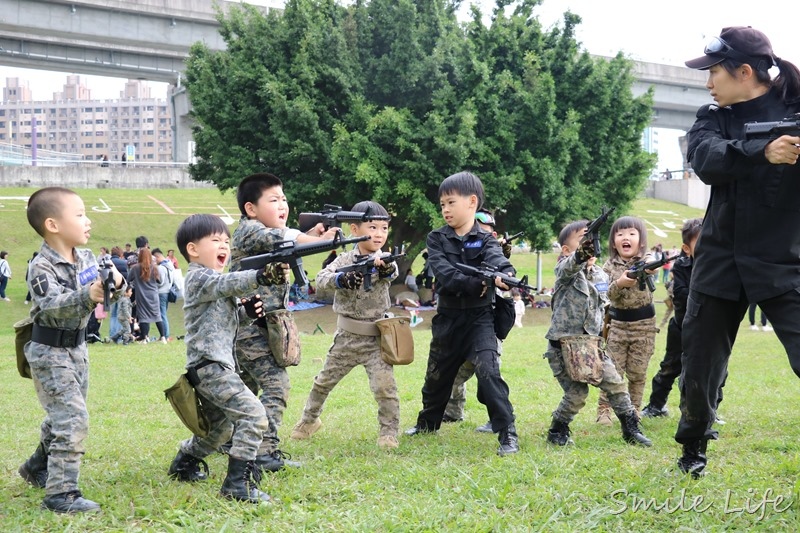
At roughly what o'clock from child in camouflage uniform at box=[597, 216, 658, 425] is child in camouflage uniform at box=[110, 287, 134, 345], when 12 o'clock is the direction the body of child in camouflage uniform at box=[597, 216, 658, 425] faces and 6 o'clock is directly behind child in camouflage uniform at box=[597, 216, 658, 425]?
child in camouflage uniform at box=[110, 287, 134, 345] is roughly at 4 o'clock from child in camouflage uniform at box=[597, 216, 658, 425].

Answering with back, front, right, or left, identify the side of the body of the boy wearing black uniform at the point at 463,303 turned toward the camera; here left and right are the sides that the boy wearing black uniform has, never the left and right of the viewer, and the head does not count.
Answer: front

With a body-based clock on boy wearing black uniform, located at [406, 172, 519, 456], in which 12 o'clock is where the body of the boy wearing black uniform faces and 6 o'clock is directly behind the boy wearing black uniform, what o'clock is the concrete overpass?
The concrete overpass is roughly at 5 o'clock from the boy wearing black uniform.

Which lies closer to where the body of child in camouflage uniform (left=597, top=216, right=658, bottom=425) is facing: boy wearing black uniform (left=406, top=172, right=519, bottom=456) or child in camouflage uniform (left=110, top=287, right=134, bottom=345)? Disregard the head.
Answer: the boy wearing black uniform

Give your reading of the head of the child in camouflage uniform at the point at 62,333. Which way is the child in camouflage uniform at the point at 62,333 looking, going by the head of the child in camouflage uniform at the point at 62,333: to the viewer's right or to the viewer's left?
to the viewer's right

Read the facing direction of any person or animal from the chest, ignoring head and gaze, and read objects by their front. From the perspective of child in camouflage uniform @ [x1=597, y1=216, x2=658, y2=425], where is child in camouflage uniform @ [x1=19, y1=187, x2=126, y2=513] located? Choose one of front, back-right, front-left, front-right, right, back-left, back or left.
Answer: front-right

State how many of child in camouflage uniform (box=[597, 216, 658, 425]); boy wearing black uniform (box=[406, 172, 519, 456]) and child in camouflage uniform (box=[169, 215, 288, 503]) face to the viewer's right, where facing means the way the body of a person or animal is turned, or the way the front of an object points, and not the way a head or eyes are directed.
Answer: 1

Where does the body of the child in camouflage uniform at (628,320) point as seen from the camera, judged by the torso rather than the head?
toward the camera

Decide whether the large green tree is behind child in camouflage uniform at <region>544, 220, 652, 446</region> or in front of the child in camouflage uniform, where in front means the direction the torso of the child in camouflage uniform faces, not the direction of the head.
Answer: behind

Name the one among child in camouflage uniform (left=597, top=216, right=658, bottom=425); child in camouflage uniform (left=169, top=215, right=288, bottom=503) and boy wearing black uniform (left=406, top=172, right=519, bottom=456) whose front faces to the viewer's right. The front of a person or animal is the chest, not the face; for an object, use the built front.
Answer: child in camouflage uniform (left=169, top=215, right=288, bottom=503)

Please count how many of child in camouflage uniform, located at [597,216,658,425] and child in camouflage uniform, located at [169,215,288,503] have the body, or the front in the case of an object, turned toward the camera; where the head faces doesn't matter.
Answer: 1

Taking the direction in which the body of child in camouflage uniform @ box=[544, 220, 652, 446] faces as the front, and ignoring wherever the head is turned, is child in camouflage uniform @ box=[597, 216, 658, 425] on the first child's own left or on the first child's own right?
on the first child's own left

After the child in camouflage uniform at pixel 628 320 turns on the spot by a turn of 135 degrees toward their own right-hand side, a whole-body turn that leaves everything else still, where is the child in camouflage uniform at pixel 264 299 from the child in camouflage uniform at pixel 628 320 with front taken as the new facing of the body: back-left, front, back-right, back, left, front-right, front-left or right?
left

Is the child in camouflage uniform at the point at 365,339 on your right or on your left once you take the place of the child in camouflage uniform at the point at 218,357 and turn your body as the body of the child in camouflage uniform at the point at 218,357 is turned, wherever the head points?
on your left
